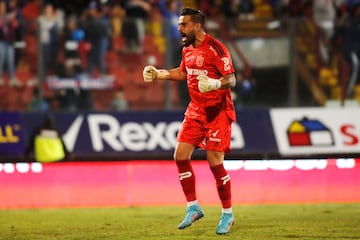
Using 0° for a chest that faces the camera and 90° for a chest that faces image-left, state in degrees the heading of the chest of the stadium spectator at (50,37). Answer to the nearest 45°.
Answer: approximately 0°

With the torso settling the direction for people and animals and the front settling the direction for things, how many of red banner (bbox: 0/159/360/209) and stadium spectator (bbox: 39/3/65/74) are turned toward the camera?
2

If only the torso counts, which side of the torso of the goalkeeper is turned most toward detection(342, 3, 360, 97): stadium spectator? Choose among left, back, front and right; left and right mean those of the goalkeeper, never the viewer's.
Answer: back

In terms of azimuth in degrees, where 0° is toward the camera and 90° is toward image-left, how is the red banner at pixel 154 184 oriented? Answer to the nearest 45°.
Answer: approximately 0°

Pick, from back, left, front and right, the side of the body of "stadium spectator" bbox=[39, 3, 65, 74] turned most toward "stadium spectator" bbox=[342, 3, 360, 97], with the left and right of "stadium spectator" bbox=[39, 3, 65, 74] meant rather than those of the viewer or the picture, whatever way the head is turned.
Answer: left

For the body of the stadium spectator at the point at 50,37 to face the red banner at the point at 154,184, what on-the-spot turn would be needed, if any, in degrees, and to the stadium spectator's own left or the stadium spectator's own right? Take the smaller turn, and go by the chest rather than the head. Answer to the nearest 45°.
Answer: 0° — they already face it

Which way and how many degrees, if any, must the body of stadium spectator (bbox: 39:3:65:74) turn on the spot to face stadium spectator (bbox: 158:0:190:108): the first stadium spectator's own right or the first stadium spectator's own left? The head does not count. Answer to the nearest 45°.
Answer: approximately 90° to the first stadium spectator's own left

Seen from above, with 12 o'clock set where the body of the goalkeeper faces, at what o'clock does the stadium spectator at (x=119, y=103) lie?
The stadium spectator is roughly at 4 o'clock from the goalkeeper.

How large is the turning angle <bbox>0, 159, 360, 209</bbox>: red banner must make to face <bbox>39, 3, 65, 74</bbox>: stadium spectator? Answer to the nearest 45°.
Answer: approximately 135° to its right
